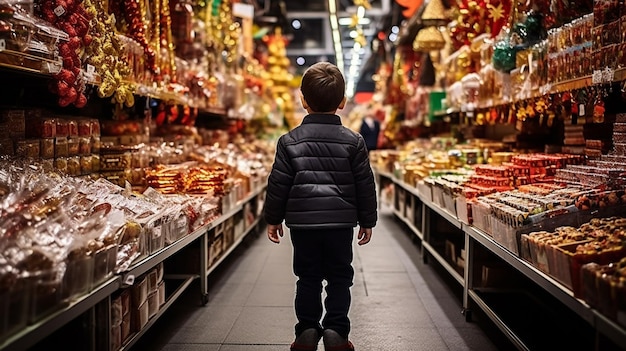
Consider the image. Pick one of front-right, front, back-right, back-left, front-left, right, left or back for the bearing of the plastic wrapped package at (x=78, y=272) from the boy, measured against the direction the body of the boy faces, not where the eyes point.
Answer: back-left

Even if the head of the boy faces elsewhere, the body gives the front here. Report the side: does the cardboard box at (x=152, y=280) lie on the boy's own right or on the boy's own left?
on the boy's own left

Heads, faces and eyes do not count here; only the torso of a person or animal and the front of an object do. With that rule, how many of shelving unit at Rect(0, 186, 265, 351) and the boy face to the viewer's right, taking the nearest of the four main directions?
1

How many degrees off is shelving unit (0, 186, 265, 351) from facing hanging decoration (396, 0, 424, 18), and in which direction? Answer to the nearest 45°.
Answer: approximately 45° to its left

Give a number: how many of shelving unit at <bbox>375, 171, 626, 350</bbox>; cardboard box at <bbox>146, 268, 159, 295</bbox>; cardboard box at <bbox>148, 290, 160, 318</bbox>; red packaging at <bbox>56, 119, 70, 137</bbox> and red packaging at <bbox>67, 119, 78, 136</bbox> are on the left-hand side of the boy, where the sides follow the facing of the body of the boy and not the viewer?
4

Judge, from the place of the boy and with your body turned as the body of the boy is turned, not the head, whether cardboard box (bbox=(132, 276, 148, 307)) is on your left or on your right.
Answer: on your left

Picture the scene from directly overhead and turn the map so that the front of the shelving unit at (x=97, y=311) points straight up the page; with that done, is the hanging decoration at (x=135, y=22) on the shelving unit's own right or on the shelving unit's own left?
on the shelving unit's own left

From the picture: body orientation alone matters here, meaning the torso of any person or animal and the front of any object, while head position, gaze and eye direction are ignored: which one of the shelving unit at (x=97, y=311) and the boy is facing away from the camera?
the boy

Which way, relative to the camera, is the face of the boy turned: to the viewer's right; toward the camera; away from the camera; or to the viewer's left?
away from the camera

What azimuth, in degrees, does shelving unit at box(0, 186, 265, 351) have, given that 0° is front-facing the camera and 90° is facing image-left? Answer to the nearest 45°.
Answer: approximately 270°

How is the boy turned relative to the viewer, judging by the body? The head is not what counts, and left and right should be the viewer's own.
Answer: facing away from the viewer

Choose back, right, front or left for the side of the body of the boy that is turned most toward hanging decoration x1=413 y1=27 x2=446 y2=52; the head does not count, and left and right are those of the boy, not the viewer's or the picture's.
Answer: front

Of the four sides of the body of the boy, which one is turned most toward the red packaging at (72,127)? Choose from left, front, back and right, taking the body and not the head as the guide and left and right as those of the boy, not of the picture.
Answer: left

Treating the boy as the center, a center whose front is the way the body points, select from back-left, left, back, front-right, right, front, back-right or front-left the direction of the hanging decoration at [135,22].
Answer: front-left

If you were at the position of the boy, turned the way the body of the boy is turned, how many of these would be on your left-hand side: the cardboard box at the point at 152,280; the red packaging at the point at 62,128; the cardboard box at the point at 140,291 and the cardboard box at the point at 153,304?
4

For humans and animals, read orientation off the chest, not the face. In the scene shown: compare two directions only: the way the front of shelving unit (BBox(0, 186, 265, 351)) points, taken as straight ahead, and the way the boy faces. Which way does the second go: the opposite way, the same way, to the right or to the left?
to the left

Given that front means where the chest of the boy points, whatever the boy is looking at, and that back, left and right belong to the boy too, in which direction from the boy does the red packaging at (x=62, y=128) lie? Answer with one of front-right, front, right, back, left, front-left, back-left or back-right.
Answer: left

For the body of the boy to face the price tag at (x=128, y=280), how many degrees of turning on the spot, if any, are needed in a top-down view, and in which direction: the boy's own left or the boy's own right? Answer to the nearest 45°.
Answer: approximately 135° to the boy's own left
